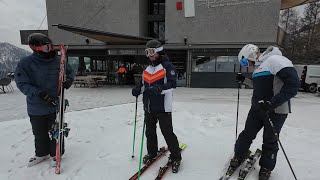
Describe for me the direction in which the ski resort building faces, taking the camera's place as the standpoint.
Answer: facing the viewer

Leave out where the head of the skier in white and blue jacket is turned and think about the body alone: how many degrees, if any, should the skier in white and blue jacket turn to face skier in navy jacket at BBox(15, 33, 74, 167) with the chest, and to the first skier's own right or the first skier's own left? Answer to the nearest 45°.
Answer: approximately 45° to the first skier's own right

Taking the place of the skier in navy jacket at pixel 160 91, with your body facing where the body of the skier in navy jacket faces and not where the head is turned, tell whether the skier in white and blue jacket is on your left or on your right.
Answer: on your left

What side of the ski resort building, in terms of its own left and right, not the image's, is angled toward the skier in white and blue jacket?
front

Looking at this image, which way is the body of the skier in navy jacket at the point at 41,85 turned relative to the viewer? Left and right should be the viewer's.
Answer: facing the viewer and to the right of the viewer

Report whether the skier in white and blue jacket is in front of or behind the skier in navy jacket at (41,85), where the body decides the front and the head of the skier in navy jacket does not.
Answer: in front

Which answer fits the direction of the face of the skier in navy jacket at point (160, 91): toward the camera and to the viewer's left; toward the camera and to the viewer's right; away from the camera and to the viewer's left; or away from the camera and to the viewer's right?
toward the camera and to the viewer's left

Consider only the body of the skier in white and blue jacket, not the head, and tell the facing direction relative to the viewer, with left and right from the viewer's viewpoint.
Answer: facing the viewer and to the left of the viewer

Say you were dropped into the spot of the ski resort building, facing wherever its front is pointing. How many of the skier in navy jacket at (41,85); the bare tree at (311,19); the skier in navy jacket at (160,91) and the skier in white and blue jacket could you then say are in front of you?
3

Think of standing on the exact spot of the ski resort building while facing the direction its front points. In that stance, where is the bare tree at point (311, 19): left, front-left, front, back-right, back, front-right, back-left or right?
back-left

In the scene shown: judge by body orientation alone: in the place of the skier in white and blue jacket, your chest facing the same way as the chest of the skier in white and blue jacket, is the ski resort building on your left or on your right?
on your right

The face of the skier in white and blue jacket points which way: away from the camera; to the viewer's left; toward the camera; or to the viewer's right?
to the viewer's left

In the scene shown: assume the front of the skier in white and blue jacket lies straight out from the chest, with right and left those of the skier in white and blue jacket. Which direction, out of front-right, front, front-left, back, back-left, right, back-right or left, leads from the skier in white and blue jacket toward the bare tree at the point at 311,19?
back-right

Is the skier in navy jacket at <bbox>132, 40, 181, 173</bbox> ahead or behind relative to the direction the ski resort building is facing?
ahead
